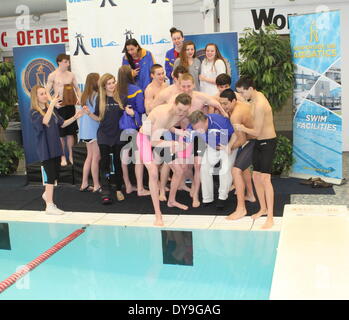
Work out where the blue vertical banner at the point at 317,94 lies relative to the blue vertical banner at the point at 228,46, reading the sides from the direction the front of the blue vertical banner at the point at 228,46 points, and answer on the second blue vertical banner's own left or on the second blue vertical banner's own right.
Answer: on the second blue vertical banner's own left

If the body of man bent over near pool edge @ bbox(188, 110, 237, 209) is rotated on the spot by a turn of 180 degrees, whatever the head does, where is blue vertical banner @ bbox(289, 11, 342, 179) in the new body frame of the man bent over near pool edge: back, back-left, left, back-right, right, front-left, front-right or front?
front

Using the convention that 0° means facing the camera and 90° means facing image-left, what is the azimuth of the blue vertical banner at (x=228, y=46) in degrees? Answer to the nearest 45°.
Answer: approximately 0°
